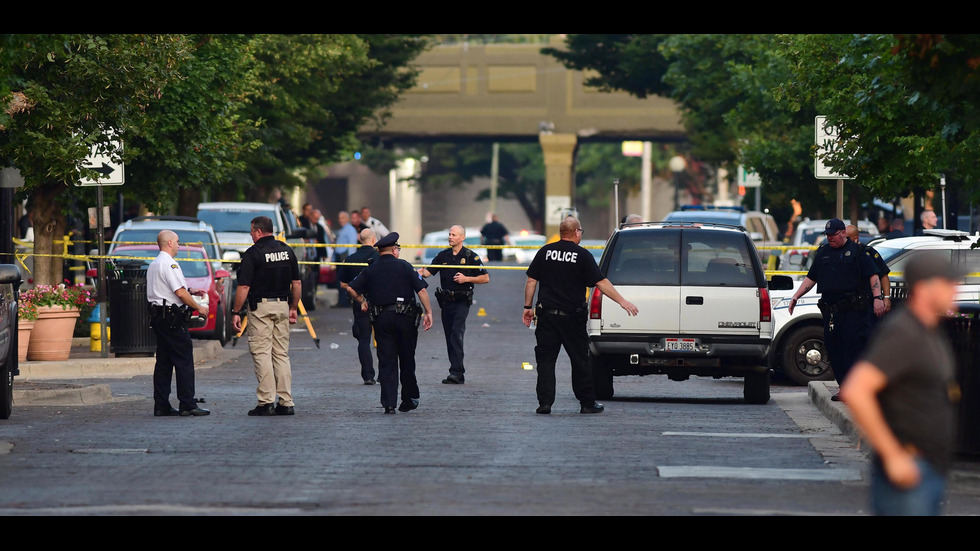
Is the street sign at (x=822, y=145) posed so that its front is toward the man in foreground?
yes

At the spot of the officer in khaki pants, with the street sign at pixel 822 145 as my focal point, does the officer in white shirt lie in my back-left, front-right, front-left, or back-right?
back-left

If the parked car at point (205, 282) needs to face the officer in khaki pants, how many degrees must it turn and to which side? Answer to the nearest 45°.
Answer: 0° — it already faces them

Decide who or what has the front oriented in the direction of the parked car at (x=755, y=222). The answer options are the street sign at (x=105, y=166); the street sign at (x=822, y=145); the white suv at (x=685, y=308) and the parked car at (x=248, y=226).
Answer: the white suv

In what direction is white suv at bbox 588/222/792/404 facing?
away from the camera

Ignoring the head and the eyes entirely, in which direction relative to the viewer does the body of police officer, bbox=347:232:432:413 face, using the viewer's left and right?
facing away from the viewer

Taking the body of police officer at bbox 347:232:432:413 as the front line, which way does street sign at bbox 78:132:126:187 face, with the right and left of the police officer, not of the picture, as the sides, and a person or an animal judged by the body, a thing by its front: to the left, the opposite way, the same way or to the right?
the opposite way

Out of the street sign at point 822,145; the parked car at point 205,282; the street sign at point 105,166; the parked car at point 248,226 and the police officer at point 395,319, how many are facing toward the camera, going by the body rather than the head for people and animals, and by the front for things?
4

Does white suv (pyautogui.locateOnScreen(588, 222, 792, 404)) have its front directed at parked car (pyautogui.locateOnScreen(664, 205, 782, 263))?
yes

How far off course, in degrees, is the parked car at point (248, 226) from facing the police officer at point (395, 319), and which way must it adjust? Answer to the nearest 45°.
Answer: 0° — it already faces them

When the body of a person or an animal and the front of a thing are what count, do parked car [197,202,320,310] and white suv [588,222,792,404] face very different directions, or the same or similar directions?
very different directions

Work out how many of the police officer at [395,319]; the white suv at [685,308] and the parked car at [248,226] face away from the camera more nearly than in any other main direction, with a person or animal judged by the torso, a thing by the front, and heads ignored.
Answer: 2

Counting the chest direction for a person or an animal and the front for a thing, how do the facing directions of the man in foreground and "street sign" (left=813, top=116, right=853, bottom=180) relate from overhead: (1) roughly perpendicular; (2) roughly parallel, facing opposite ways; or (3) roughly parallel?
roughly perpendicular

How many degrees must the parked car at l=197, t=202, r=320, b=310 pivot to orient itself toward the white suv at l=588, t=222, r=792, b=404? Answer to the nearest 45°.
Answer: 0° — it already faces it
